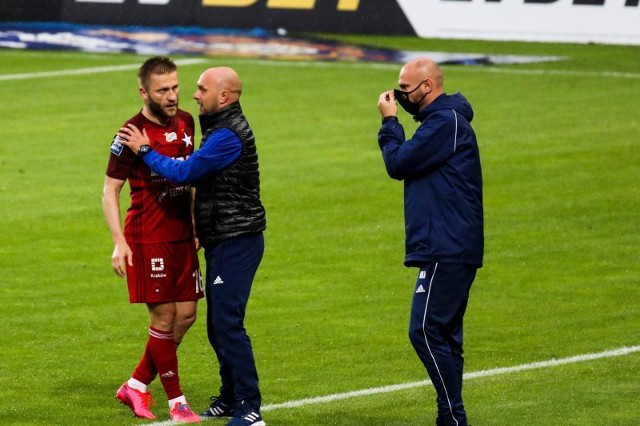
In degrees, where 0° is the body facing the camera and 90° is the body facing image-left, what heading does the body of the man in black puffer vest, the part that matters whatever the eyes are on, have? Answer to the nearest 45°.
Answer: approximately 90°

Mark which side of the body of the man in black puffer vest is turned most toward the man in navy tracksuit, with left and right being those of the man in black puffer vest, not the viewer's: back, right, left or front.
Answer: back

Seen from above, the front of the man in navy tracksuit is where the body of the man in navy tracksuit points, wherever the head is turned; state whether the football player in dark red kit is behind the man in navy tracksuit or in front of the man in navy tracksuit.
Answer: in front

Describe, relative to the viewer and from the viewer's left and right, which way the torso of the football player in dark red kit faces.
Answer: facing the viewer and to the right of the viewer

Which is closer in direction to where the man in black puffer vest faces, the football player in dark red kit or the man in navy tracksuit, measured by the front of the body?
the football player in dark red kit

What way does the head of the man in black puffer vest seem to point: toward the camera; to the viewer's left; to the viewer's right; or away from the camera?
to the viewer's left

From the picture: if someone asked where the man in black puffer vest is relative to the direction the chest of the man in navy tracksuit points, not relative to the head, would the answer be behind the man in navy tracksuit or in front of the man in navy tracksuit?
in front

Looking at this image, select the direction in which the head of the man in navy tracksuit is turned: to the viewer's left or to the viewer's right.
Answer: to the viewer's left

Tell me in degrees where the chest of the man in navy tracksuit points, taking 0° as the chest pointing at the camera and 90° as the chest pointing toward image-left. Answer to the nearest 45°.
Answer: approximately 90°
